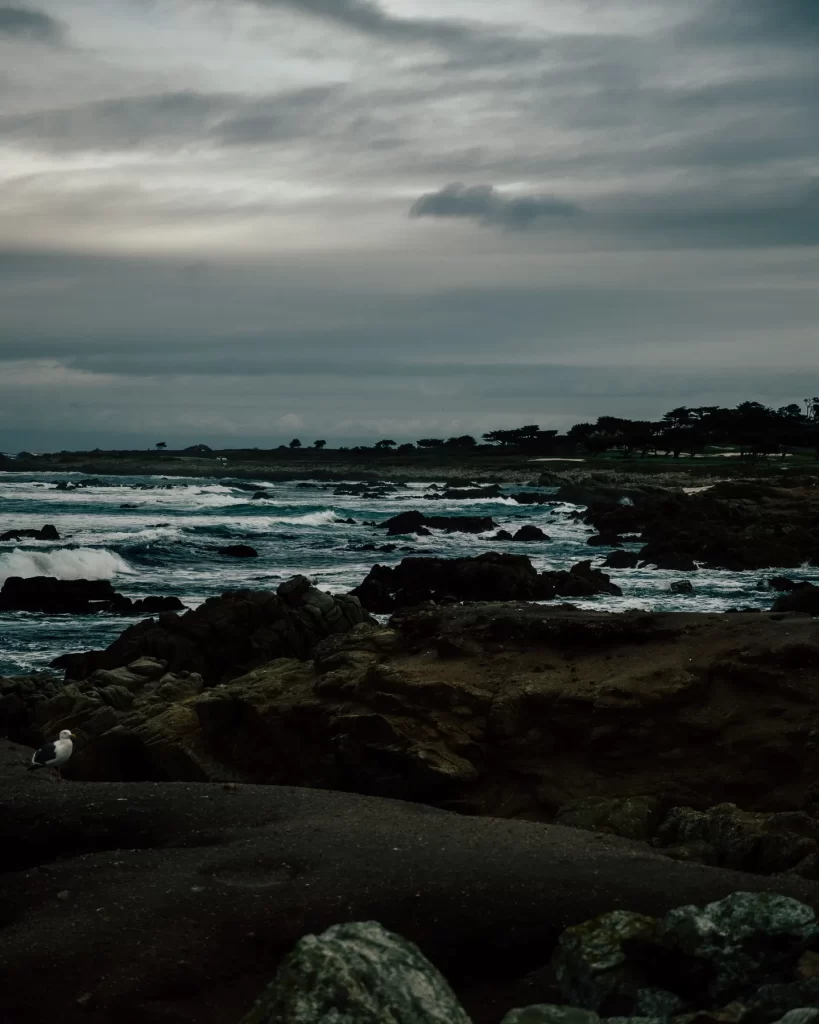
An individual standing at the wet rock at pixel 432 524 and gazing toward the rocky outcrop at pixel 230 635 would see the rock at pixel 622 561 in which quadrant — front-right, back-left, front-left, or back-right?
front-left

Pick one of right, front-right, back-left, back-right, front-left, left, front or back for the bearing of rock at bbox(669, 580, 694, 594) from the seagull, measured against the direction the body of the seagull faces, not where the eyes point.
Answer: front-left

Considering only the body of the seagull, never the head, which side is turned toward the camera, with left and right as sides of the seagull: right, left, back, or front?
right

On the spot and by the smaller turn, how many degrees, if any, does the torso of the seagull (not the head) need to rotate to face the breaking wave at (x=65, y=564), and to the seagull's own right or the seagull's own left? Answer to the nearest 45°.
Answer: approximately 90° to the seagull's own left

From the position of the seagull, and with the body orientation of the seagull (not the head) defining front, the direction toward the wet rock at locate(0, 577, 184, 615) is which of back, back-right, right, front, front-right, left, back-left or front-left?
left

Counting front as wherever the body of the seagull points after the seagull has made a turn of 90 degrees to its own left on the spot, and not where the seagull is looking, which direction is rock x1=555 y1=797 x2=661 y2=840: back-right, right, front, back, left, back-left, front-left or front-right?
back-right

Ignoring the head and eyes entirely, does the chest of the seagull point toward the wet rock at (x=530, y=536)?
no

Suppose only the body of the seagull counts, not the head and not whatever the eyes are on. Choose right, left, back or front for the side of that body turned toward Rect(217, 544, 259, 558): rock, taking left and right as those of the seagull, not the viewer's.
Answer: left

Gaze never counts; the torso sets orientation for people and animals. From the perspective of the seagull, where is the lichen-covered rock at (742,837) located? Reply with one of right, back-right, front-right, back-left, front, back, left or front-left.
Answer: front-right

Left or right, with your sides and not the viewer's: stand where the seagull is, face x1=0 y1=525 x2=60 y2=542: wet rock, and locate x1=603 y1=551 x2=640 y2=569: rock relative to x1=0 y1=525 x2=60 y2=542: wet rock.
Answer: right

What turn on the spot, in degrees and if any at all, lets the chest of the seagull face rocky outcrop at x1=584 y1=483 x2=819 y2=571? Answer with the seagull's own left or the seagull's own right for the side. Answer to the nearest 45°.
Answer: approximately 45° to the seagull's own left

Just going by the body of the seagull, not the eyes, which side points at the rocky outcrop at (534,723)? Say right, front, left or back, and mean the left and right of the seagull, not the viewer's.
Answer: front

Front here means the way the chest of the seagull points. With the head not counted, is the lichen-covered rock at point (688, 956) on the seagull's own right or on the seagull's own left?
on the seagull's own right

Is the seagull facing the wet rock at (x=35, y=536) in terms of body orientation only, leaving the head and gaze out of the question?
no
